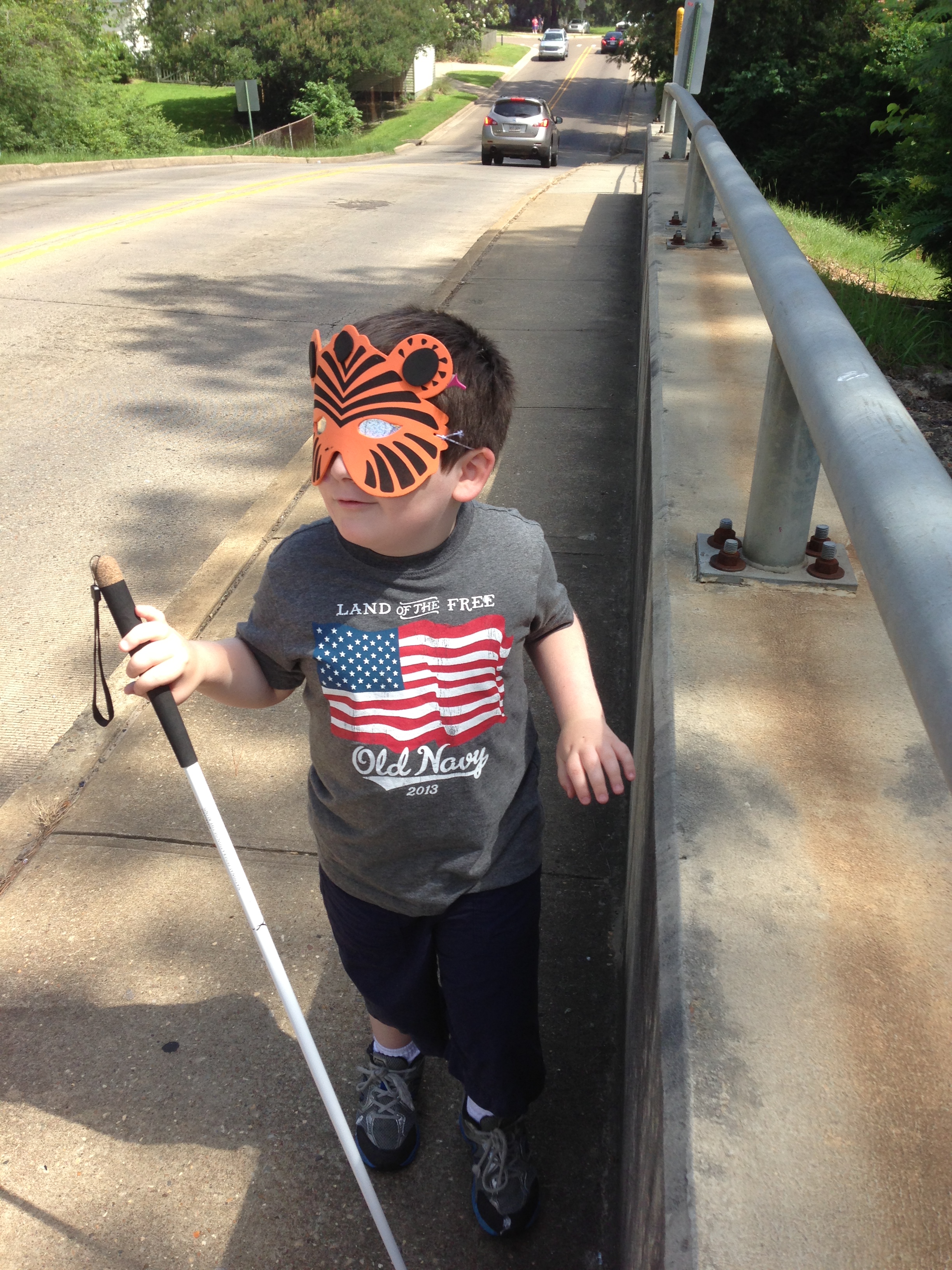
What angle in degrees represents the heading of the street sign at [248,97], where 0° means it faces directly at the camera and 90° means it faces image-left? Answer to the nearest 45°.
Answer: approximately 180°

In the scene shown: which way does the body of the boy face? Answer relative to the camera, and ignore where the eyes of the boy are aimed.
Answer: toward the camera

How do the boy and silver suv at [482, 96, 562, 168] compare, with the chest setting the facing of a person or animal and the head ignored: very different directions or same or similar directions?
very different directions

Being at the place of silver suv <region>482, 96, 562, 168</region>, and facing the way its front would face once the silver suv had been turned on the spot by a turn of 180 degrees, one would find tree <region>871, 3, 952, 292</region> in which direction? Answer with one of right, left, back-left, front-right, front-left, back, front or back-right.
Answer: front

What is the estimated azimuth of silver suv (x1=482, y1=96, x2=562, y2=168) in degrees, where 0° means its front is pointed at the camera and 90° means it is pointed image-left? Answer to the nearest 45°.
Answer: approximately 180°

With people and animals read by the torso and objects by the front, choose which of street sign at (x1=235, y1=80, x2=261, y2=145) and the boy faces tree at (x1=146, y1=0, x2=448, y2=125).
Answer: the street sign

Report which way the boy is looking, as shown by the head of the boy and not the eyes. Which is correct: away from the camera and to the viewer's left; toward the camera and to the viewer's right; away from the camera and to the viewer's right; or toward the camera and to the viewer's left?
toward the camera and to the viewer's left

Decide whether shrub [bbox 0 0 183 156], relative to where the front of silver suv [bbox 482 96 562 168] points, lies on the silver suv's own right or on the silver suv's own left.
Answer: on the silver suv's own left

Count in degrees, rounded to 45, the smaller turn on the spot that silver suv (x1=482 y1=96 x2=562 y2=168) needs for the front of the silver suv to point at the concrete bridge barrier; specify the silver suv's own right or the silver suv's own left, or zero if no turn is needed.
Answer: approximately 180°

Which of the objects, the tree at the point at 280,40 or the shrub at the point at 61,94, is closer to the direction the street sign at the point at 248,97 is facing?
the tree

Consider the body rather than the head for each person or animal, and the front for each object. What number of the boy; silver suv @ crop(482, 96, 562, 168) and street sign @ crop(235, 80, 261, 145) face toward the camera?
1

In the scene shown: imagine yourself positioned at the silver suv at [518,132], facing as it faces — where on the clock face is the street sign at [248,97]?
The street sign is roughly at 10 o'clock from the silver suv.

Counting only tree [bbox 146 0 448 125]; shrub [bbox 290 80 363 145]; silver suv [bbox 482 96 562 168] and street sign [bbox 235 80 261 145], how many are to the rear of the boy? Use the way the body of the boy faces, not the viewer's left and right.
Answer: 4

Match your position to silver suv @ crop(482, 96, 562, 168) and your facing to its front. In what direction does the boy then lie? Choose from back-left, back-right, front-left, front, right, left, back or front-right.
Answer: back
